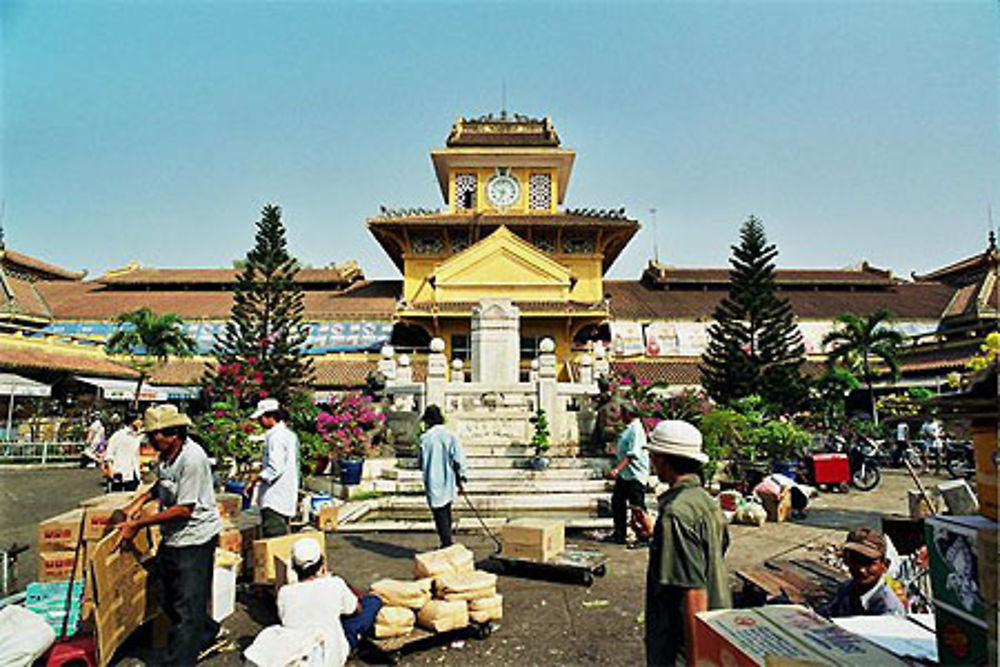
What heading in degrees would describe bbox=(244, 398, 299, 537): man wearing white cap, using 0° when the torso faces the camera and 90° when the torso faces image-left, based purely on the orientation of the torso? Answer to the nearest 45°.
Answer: approximately 90°

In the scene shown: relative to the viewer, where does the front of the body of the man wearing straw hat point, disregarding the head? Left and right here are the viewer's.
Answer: facing to the left of the viewer

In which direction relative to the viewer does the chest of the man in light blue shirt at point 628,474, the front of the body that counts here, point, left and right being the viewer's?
facing to the left of the viewer

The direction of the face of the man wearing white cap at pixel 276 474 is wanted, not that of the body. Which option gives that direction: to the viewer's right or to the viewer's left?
to the viewer's left

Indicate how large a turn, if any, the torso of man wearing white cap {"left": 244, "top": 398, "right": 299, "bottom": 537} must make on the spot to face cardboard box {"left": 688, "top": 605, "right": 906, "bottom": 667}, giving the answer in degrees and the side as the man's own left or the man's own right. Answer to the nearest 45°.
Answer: approximately 135° to the man's own left

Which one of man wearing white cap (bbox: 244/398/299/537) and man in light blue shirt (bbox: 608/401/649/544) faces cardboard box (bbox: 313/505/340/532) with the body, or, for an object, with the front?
the man in light blue shirt

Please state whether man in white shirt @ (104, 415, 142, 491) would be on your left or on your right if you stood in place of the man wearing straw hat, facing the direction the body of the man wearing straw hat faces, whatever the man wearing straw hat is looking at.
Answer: on your right

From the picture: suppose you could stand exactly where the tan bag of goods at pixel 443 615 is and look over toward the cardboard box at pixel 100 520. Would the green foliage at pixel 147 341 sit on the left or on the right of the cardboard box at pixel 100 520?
right

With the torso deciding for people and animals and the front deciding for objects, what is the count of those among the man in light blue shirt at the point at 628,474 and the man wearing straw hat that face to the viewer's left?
2

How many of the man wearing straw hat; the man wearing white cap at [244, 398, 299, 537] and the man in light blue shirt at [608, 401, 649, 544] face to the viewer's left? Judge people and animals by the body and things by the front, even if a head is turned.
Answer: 3

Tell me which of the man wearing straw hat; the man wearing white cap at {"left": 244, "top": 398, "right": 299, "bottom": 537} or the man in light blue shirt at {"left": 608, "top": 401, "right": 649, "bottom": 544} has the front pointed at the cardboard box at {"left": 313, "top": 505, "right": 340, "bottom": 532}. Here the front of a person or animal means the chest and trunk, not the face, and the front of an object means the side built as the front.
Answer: the man in light blue shirt

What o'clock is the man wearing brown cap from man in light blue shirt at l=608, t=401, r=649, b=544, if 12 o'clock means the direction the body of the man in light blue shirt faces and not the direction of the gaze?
The man wearing brown cap is roughly at 8 o'clock from the man in light blue shirt.

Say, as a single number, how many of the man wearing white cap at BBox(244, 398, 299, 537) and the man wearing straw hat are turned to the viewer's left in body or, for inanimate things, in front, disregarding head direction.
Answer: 2
